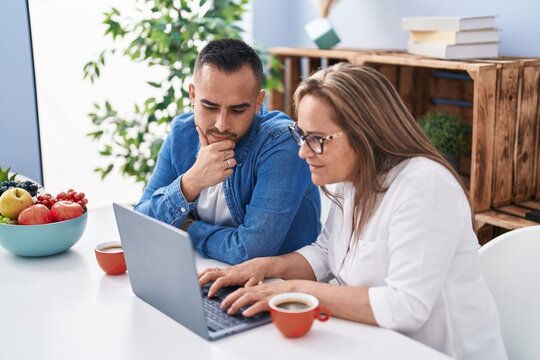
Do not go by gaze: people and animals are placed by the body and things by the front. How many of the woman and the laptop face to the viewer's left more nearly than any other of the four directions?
1

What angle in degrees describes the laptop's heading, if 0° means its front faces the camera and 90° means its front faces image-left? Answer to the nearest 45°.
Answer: approximately 225°

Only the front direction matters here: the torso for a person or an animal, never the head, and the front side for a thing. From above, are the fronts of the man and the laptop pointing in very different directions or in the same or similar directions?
very different directions

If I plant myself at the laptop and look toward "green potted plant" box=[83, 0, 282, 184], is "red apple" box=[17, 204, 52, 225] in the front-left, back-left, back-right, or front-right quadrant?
front-left

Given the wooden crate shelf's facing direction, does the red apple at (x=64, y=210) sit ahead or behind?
ahead

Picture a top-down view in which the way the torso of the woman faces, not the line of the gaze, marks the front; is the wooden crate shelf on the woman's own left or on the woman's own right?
on the woman's own right

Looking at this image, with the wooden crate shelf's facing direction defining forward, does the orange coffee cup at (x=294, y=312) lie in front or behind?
in front

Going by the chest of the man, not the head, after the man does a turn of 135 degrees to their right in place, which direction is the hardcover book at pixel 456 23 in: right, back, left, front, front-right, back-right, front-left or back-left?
front-right

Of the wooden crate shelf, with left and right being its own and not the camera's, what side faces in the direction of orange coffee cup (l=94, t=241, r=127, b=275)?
front

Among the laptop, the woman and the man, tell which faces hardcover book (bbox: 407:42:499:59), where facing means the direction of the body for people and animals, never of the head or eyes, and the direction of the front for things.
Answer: the laptop

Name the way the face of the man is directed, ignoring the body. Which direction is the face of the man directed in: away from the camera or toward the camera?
toward the camera

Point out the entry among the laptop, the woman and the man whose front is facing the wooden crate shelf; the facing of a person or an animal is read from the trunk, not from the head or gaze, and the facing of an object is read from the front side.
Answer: the laptop

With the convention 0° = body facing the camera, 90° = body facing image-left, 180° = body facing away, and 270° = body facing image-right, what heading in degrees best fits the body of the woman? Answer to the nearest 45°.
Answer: approximately 90°

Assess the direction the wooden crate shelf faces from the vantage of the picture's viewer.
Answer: facing the viewer and to the left of the viewer

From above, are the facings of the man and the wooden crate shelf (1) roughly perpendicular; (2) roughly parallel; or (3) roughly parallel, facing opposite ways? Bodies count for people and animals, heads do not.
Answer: roughly parallel

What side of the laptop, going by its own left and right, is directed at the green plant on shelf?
front

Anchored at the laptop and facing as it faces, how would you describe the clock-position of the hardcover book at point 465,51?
The hardcover book is roughly at 12 o'clock from the laptop.
